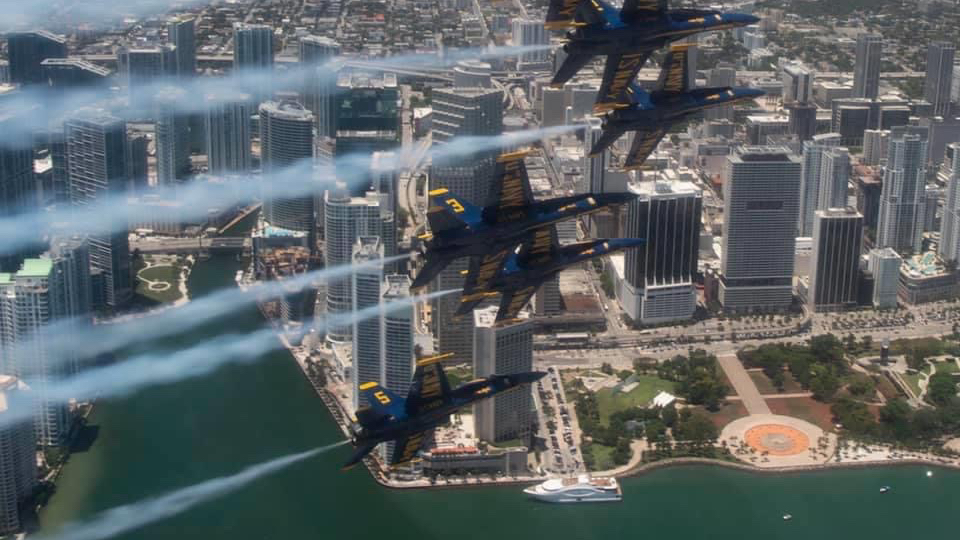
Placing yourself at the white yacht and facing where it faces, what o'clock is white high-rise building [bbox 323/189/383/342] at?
The white high-rise building is roughly at 2 o'clock from the white yacht.

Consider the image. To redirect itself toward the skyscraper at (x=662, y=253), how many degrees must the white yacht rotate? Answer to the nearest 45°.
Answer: approximately 90° to its right

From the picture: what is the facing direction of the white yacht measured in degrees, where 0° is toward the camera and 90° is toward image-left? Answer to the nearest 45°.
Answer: approximately 90°

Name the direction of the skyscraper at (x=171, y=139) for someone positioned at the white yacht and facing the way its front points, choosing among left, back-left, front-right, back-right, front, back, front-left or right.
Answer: front-right

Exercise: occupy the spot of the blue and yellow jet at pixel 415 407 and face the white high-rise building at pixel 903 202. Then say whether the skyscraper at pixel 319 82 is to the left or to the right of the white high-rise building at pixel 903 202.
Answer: left

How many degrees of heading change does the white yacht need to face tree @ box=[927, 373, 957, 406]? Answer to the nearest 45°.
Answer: approximately 135° to its right

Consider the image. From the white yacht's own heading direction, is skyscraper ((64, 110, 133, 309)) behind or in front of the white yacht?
in front

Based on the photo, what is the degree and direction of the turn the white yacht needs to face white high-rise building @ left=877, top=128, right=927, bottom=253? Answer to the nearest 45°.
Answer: approximately 135° to its right

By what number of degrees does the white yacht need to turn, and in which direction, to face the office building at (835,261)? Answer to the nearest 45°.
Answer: approximately 135° to its right

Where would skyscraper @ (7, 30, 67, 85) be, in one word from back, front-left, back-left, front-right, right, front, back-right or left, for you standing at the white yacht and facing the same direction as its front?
front-right
